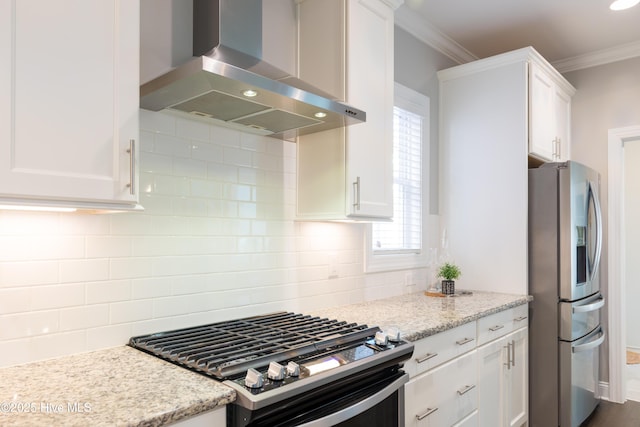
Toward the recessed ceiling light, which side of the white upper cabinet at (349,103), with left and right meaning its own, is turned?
left

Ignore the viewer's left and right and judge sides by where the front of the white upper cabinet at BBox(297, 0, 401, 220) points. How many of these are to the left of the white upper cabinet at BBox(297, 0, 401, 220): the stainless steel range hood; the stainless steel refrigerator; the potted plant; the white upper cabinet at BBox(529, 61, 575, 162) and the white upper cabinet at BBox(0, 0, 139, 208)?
3

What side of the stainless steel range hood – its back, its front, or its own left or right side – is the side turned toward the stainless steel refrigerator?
left
